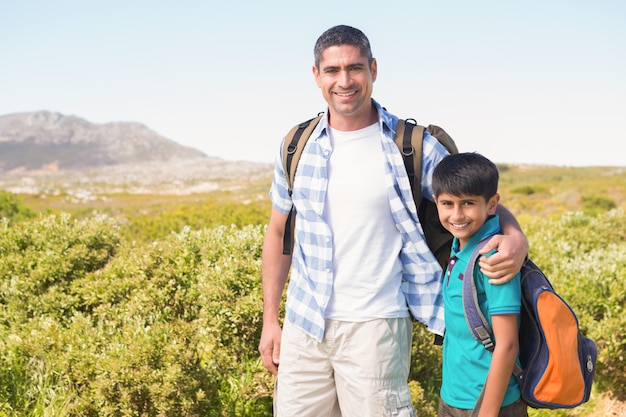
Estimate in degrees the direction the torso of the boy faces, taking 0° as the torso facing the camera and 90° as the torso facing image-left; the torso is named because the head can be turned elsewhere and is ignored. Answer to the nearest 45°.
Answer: approximately 45°

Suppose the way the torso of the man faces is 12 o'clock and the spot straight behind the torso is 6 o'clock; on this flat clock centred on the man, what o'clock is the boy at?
The boy is roughly at 10 o'clock from the man.

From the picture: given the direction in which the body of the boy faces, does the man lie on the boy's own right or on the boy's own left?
on the boy's own right

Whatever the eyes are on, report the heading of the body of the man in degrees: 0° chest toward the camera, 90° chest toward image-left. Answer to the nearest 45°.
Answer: approximately 0°
